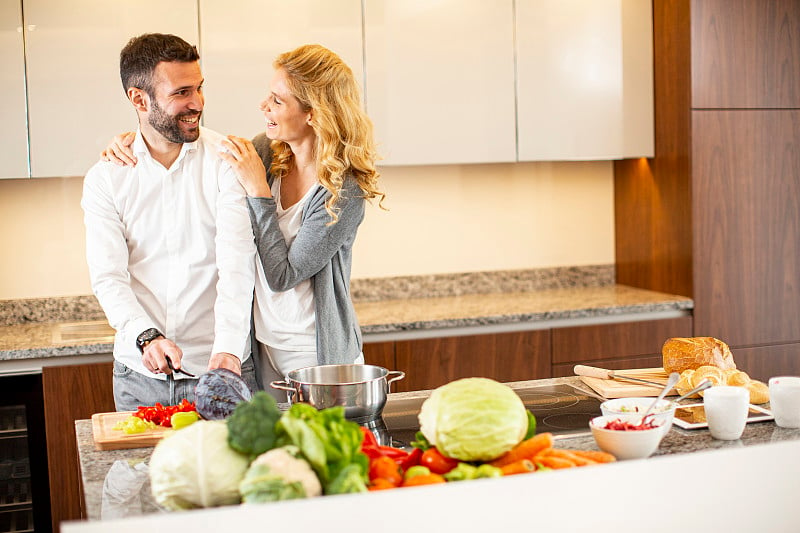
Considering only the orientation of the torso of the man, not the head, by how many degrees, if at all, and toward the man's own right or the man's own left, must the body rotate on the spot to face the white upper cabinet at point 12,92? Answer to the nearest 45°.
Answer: approximately 135° to the man's own right

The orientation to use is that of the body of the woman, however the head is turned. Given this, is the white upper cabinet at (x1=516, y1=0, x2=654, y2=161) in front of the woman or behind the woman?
behind

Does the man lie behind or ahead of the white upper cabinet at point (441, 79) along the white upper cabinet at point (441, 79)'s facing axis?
ahead

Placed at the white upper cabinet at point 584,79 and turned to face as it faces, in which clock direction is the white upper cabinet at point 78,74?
the white upper cabinet at point 78,74 is roughly at 2 o'clock from the white upper cabinet at point 584,79.

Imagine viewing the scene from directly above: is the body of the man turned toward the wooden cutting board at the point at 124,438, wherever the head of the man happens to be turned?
yes

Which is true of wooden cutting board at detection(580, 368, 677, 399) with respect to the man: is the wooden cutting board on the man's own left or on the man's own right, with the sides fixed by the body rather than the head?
on the man's own left

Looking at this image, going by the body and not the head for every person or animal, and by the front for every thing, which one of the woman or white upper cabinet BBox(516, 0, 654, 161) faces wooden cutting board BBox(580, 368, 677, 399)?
the white upper cabinet

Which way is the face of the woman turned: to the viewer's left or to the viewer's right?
to the viewer's left

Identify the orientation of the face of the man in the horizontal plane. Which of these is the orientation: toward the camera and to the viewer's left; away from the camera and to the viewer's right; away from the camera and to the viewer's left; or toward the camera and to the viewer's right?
toward the camera and to the viewer's right

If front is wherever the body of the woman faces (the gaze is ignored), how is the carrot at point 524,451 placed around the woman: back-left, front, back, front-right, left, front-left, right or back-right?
front-left

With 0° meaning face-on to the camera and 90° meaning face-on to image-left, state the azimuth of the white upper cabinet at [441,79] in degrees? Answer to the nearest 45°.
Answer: approximately 0°
